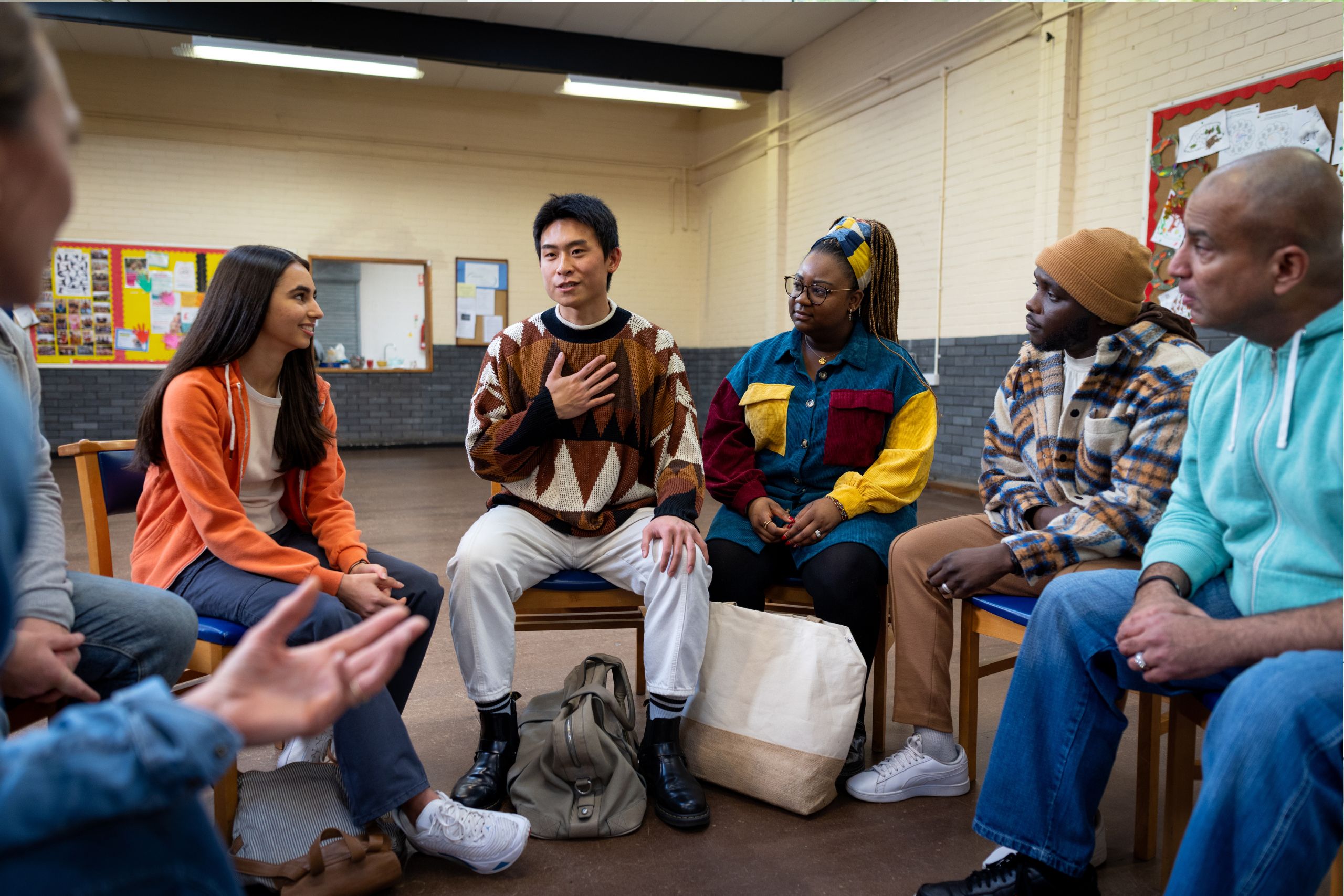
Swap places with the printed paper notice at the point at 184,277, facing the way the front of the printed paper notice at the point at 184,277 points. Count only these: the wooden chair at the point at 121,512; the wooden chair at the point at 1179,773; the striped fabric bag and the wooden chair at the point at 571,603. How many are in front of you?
4

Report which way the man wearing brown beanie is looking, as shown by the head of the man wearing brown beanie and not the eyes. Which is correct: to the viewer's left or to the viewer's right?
to the viewer's left

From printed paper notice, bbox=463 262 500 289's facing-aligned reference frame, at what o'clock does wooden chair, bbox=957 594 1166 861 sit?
The wooden chair is roughly at 12 o'clock from the printed paper notice.

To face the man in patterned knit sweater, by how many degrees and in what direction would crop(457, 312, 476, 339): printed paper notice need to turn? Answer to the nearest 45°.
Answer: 0° — it already faces them

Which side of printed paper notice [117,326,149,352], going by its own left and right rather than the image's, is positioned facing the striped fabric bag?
front

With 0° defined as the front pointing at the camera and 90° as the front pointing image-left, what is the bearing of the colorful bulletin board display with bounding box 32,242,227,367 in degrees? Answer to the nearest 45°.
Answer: approximately 0°

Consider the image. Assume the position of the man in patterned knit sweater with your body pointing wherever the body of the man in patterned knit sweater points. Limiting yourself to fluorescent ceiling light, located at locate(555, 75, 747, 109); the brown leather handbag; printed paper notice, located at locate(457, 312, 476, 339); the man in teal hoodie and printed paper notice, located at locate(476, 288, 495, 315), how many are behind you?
3

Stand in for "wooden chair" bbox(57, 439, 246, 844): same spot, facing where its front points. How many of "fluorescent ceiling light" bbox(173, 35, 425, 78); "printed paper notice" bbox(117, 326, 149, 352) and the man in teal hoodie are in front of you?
1

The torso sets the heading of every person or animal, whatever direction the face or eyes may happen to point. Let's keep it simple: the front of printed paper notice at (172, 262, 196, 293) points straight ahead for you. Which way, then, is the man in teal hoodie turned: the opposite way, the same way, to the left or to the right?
to the right

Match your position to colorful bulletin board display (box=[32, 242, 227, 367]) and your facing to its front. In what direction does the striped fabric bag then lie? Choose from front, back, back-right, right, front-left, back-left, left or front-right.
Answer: front

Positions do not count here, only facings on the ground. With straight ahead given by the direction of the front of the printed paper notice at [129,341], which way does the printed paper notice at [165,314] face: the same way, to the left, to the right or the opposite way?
the same way

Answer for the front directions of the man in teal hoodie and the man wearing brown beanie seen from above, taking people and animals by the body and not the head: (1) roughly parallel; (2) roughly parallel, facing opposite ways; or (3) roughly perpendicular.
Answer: roughly parallel

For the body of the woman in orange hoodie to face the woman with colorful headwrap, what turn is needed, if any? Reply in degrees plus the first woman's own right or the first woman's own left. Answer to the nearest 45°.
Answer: approximately 45° to the first woman's own left

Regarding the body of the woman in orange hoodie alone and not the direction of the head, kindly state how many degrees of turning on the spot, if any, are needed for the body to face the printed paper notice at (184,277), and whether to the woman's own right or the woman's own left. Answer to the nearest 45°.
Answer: approximately 135° to the woman's own left

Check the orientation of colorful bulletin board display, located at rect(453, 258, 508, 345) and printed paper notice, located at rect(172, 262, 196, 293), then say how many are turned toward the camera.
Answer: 2

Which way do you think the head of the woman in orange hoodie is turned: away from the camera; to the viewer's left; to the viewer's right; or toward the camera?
to the viewer's right

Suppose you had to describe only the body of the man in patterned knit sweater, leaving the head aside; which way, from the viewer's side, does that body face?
toward the camera

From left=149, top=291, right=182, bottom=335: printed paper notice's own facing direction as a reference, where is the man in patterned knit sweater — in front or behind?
in front

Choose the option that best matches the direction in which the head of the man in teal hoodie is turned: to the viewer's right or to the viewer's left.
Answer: to the viewer's left

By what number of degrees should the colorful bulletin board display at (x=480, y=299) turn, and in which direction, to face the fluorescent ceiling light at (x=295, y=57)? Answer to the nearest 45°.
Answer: approximately 45° to its right
